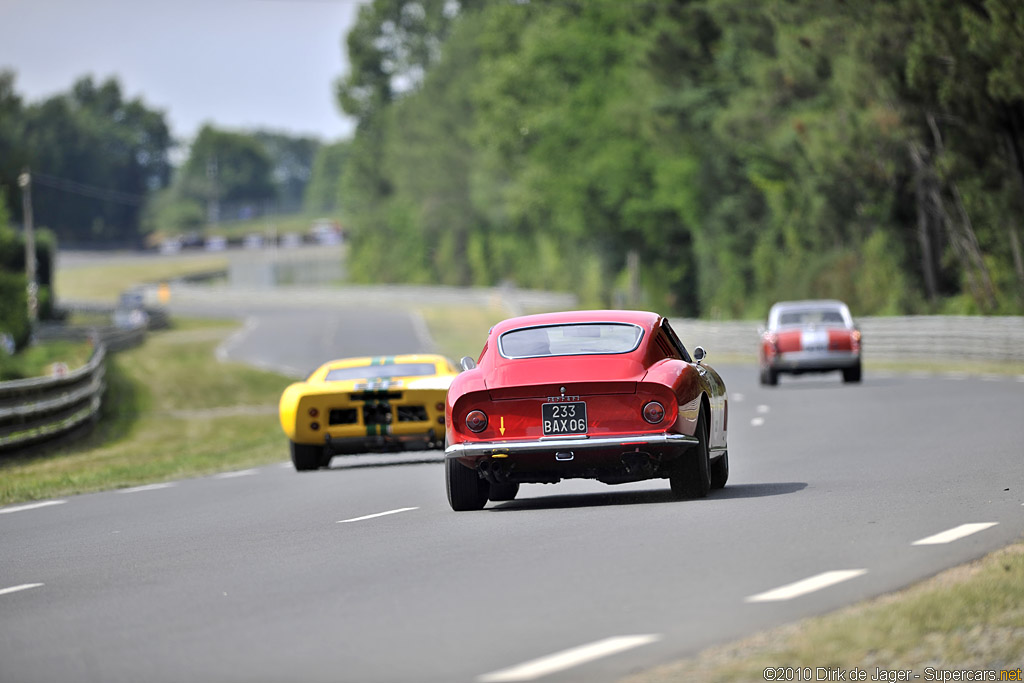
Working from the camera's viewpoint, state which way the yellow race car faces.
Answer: facing away from the viewer

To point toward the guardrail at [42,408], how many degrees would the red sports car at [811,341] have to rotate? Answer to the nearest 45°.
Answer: approximately 135° to its left

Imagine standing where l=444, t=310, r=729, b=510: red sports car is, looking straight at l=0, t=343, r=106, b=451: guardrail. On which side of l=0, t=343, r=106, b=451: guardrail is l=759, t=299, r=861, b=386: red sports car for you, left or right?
right

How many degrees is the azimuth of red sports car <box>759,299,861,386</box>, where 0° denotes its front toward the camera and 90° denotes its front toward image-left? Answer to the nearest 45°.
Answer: approximately 180°

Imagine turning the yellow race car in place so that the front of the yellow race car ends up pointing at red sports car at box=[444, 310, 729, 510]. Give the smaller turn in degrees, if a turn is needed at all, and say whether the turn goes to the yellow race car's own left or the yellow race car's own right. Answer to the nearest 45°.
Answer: approximately 180°

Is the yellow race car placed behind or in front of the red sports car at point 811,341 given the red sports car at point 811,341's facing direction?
behind

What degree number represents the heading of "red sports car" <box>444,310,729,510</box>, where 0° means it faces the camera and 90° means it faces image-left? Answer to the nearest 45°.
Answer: approximately 180°

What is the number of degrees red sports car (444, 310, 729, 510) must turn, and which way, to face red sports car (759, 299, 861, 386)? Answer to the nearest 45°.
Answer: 0° — it already faces it

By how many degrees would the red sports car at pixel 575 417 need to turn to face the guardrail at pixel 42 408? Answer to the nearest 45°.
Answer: approximately 45° to its left

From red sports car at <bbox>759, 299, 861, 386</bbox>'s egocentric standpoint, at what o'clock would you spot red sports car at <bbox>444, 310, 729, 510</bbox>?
red sports car at <bbox>444, 310, 729, 510</bbox> is roughly at 6 o'clock from red sports car at <bbox>759, 299, 861, 386</bbox>.
